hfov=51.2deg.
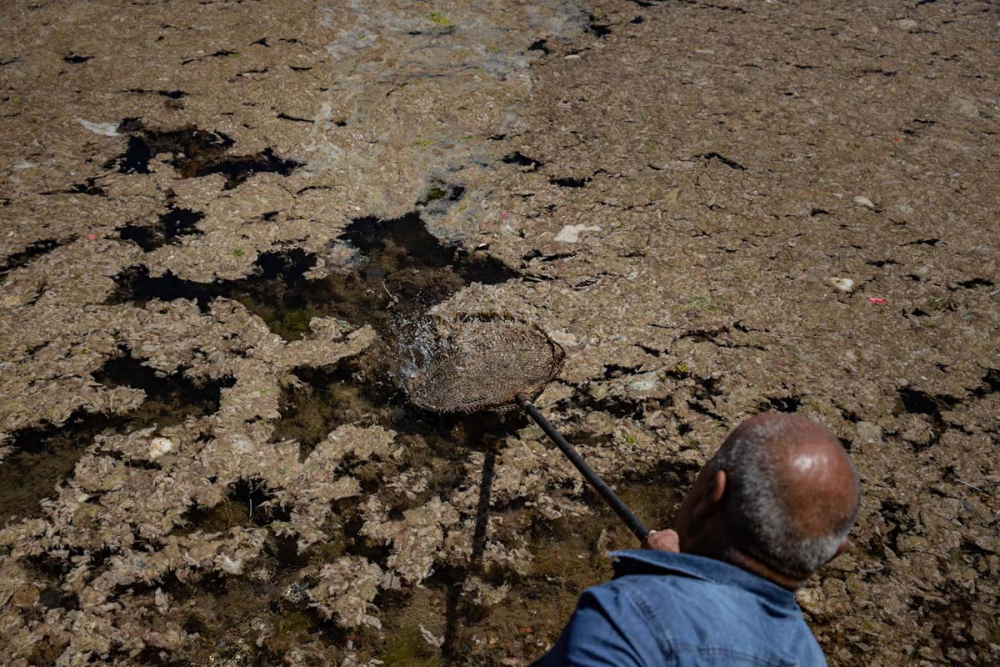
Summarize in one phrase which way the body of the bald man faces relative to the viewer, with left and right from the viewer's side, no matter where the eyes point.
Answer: facing away from the viewer and to the left of the viewer

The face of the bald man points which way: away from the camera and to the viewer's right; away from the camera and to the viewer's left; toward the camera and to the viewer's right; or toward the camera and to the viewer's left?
away from the camera and to the viewer's left
